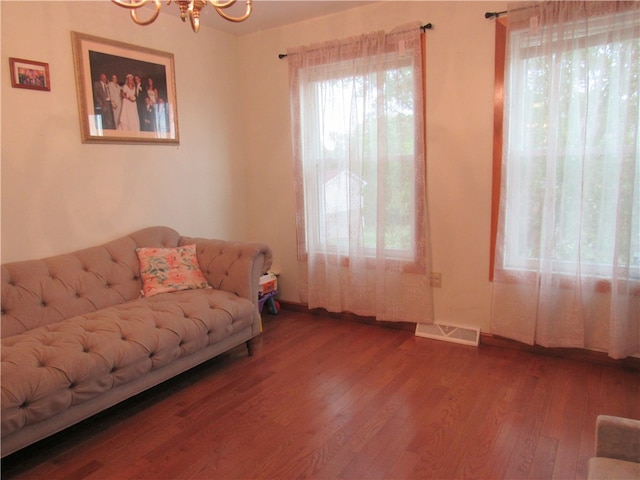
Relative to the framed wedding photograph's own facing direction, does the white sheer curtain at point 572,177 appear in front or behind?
in front

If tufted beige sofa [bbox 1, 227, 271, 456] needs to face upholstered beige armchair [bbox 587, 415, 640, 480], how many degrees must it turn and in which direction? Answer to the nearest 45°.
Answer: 0° — it already faces it

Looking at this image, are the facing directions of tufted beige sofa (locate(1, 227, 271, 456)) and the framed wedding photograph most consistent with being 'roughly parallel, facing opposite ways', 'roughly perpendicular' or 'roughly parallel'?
roughly parallel

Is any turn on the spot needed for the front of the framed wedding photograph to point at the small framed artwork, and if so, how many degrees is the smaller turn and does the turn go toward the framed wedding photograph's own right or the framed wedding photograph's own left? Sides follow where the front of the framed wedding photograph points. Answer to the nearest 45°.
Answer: approximately 90° to the framed wedding photograph's own right

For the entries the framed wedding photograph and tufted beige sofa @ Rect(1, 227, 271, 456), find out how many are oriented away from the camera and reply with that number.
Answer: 0

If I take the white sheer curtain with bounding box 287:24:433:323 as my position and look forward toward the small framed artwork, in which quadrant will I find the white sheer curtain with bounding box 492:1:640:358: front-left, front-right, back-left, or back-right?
back-left

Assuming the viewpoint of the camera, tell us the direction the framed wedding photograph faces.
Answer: facing the viewer and to the right of the viewer

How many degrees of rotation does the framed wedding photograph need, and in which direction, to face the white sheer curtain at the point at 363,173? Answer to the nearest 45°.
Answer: approximately 45° to its left

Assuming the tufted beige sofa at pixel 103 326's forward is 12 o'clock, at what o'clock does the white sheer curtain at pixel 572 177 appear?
The white sheer curtain is roughly at 11 o'clock from the tufted beige sofa.

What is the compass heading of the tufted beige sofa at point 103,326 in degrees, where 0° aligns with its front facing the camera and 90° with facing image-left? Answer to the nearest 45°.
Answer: approximately 315°

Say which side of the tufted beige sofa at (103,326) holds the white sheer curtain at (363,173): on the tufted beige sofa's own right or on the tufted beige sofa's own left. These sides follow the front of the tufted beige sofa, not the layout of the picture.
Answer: on the tufted beige sofa's own left
